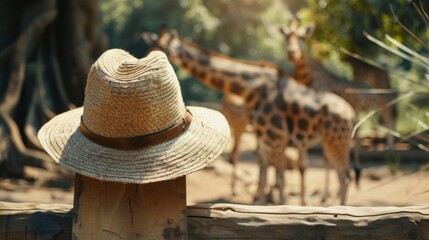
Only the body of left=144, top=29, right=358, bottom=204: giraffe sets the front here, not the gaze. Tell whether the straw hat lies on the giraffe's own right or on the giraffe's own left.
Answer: on the giraffe's own left

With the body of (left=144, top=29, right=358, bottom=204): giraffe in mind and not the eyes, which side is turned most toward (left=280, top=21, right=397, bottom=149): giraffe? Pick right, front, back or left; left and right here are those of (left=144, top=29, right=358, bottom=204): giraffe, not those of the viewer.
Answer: right

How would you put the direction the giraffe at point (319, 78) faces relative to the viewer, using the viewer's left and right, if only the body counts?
facing the viewer and to the left of the viewer

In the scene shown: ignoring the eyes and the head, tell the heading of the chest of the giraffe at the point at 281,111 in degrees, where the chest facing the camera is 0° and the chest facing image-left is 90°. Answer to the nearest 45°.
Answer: approximately 90°

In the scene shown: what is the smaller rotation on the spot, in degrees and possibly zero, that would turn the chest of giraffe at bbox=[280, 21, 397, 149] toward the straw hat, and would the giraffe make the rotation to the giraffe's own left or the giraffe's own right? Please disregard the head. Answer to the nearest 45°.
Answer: approximately 45° to the giraffe's own left

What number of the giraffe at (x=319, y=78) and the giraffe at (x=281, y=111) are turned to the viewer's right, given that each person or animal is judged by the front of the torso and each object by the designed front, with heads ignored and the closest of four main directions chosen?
0
